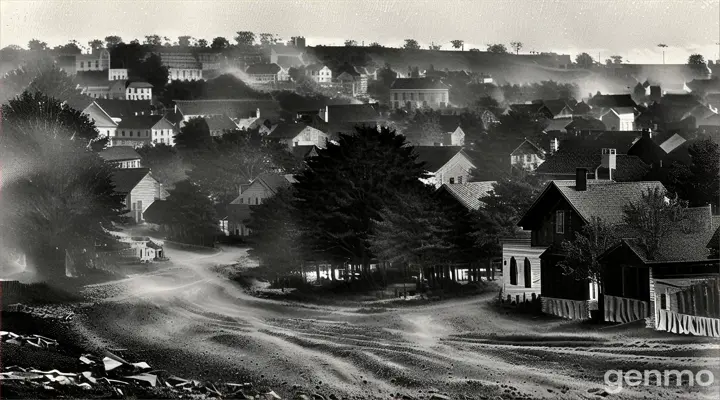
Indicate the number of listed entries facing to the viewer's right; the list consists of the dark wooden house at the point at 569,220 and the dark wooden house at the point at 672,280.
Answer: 0

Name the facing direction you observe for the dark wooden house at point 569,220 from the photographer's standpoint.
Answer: facing the viewer and to the left of the viewer

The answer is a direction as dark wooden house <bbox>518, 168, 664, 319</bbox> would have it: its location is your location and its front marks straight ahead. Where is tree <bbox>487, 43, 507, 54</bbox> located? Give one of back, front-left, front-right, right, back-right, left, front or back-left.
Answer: back-right

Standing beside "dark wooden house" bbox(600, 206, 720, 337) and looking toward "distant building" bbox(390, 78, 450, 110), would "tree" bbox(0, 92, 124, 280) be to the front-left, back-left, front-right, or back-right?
front-left

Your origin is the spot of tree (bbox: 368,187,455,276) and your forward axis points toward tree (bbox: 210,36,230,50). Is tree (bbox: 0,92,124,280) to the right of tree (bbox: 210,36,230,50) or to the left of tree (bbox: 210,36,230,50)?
left

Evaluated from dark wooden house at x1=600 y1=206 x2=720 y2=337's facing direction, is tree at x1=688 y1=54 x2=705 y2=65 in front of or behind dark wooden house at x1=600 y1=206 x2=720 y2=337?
behind

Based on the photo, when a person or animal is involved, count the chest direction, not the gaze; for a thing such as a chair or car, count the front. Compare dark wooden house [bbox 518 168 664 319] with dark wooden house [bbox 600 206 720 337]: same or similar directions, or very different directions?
same or similar directions

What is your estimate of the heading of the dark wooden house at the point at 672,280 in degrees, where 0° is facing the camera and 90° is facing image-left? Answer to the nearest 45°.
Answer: approximately 45°
